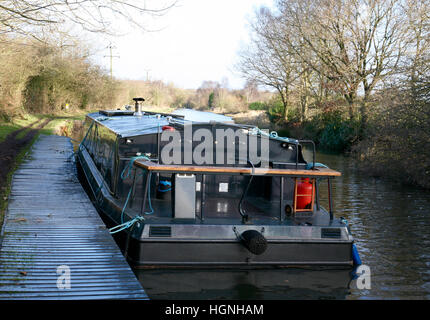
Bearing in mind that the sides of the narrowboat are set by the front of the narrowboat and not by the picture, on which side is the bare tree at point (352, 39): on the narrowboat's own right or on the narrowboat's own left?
on the narrowboat's own right

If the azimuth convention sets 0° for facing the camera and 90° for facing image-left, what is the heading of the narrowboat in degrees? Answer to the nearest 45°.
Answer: approximately 135°

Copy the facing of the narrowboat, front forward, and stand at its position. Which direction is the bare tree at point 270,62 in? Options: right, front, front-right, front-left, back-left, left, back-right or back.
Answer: front-right

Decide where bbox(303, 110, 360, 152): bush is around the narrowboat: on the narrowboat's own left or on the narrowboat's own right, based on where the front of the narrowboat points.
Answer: on the narrowboat's own right
